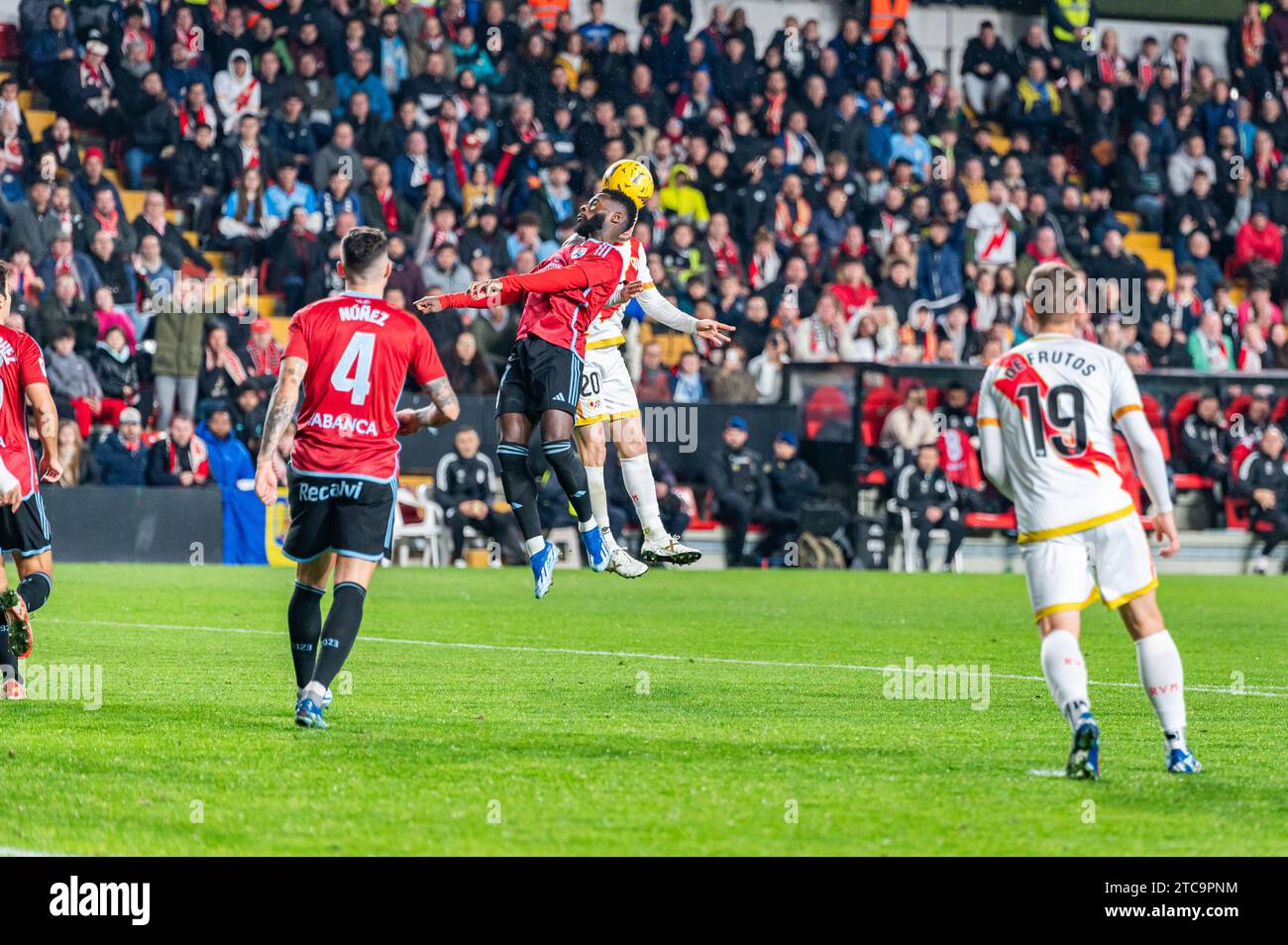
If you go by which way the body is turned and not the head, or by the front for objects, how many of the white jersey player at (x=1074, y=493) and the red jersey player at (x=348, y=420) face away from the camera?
2

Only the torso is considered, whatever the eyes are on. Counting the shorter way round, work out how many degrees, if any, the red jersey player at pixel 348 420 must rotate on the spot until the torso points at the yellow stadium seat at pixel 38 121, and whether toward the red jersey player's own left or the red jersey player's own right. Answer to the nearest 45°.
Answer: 0° — they already face it

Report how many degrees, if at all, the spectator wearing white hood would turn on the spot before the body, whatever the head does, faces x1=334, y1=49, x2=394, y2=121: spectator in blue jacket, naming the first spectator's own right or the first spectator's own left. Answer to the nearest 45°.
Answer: approximately 90° to the first spectator's own left

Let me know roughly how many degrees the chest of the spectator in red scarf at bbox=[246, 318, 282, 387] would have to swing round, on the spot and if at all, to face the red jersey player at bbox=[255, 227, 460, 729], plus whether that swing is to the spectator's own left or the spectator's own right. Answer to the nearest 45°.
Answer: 0° — they already face them

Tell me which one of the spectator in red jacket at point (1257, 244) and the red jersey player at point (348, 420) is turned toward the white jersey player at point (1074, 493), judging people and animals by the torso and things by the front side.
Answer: the spectator in red jacket

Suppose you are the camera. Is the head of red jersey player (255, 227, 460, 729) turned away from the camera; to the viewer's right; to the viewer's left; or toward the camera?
away from the camera

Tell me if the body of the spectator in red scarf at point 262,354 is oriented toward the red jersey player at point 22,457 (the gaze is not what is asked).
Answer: yes

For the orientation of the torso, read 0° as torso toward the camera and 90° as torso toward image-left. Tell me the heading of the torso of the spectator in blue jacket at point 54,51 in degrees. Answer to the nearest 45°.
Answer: approximately 315°

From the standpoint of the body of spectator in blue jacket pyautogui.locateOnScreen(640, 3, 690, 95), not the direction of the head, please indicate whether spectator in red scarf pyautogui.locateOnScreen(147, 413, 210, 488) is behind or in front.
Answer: in front

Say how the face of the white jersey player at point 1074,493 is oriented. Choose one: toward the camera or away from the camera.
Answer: away from the camera

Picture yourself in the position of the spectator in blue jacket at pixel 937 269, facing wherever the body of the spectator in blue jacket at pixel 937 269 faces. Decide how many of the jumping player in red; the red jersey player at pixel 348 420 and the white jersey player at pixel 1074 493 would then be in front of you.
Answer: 3

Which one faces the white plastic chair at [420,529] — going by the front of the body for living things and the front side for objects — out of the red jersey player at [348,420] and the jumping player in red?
the red jersey player
